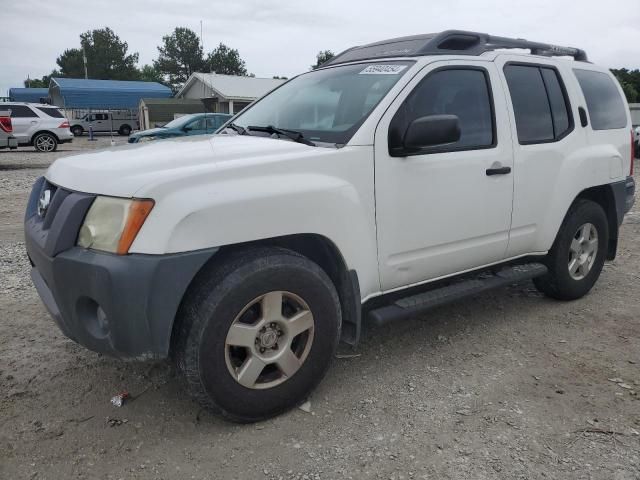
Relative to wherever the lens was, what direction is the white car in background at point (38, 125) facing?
facing to the left of the viewer

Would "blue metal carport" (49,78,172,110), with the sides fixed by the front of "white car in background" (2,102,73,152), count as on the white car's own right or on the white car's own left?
on the white car's own right

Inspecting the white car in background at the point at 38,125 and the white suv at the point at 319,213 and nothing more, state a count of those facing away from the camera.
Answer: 0

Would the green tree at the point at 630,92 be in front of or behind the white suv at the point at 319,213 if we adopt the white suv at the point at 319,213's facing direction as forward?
behind

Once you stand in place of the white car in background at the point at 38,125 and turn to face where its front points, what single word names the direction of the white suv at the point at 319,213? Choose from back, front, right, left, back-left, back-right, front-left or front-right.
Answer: left

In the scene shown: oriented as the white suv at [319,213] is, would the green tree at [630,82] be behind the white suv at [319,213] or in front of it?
behind

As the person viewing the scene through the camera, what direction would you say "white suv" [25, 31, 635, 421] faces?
facing the viewer and to the left of the viewer

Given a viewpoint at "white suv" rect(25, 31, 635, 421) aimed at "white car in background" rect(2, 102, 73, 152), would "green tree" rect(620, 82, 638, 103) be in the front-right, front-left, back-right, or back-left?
front-right
